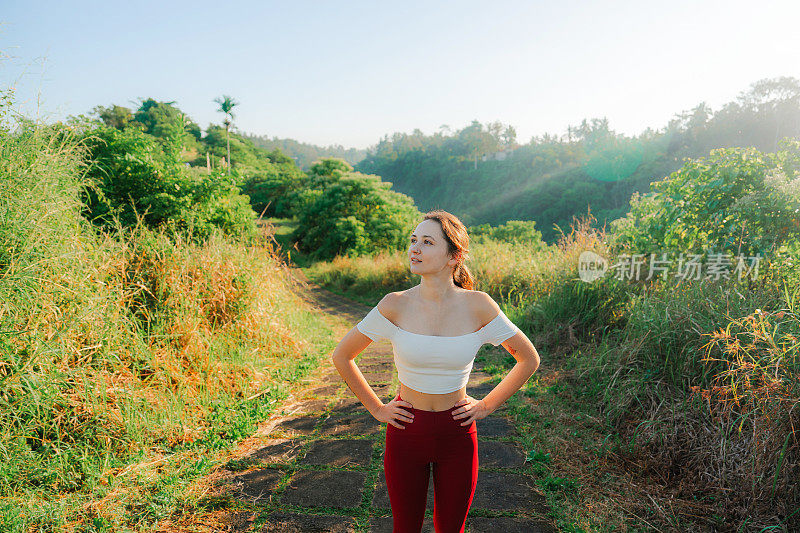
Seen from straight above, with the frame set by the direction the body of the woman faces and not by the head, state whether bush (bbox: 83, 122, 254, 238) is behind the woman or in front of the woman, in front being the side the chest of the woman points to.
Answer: behind

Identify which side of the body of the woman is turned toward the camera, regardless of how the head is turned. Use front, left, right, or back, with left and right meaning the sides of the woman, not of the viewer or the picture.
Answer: front

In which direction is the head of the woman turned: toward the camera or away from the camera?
toward the camera
